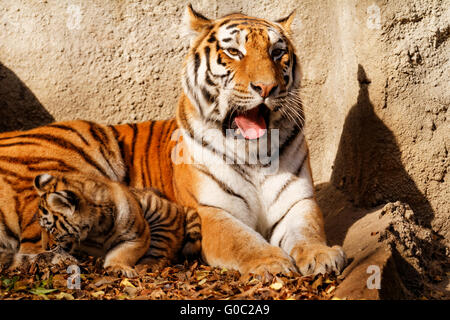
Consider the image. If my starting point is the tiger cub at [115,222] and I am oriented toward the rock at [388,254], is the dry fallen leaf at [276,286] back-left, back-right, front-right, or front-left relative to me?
front-right

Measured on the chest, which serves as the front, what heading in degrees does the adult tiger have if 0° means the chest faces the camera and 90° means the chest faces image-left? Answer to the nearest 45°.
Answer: approximately 315°

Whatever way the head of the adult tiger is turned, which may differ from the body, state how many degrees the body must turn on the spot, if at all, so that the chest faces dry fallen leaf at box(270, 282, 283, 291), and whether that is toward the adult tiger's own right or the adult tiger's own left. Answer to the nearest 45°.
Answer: approximately 45° to the adult tiger's own right

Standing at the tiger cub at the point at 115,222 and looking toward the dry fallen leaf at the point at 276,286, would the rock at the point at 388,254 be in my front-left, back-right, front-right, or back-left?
front-left
